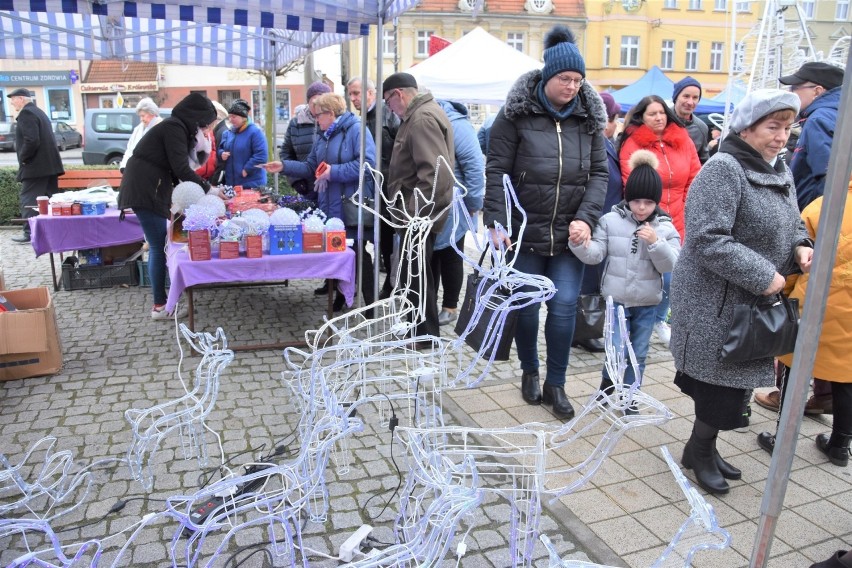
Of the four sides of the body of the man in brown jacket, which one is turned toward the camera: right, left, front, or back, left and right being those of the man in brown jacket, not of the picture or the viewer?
left

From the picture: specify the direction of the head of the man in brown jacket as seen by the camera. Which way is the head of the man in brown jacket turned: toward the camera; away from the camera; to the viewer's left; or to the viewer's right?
to the viewer's left

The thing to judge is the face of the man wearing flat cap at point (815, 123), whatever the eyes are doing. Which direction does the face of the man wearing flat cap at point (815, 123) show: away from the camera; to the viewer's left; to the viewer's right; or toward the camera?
to the viewer's left

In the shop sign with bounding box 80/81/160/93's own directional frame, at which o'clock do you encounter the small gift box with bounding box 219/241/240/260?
The small gift box is roughly at 12 o'clock from the shop sign.

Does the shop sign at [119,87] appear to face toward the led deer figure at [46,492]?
yes

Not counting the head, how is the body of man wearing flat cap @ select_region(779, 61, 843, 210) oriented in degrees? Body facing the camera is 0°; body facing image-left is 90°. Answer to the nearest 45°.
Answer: approximately 90°

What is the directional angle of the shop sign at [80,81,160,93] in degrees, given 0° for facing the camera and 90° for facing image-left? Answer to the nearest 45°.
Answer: approximately 0°

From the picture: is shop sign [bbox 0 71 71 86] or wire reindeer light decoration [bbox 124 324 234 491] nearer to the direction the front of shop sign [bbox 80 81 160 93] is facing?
the wire reindeer light decoration
